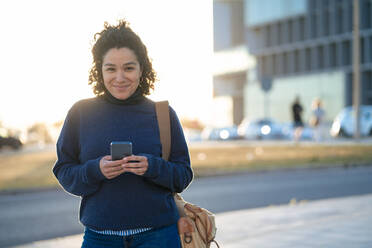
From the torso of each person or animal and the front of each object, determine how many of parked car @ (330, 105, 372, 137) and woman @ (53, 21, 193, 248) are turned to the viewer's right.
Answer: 0

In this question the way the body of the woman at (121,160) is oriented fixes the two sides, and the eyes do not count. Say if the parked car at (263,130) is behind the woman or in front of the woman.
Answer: behind

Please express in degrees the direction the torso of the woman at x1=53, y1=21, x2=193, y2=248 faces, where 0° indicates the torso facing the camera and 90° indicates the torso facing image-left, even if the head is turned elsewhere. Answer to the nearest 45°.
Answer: approximately 0°
